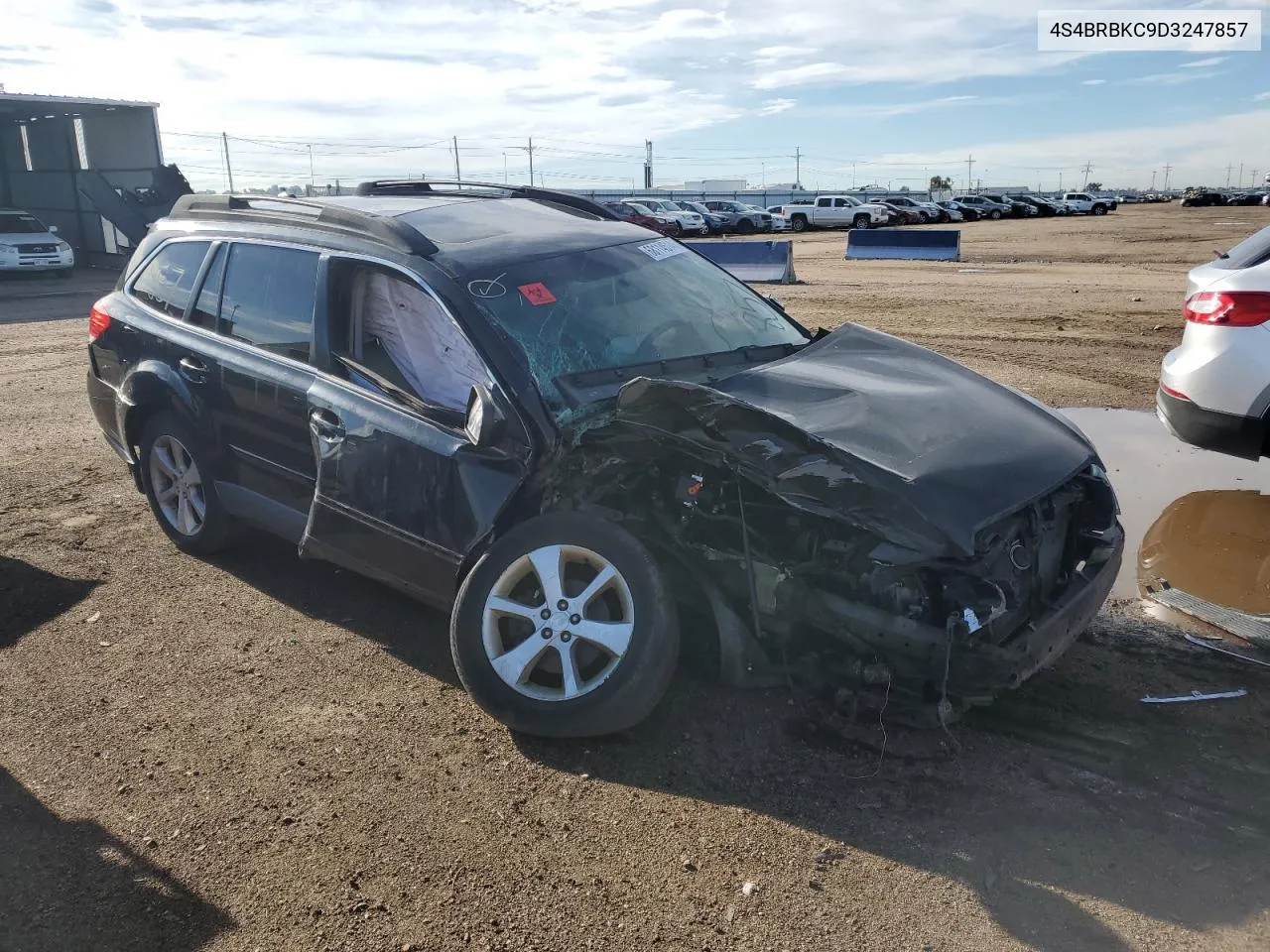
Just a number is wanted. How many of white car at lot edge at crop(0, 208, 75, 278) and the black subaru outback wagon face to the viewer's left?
0

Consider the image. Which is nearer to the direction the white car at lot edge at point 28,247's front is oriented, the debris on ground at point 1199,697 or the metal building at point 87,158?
the debris on ground

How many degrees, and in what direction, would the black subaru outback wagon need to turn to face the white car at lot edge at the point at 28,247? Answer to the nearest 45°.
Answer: approximately 180°

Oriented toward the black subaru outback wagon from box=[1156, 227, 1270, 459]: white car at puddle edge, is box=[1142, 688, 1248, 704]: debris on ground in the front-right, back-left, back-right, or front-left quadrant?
front-left

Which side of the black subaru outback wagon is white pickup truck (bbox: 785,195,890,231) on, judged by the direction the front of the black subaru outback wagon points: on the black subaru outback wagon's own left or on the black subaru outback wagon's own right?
on the black subaru outback wagon's own left

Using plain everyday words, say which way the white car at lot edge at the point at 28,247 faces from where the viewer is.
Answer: facing the viewer and to the right of the viewer

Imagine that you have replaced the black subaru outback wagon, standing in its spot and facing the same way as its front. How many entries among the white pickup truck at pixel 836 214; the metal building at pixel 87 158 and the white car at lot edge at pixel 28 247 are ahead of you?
0

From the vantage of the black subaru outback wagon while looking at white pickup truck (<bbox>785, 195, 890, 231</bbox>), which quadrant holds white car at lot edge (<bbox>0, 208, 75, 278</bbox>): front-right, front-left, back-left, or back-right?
front-left

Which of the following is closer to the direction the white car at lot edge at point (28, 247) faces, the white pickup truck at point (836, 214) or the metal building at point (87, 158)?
the white pickup truck
